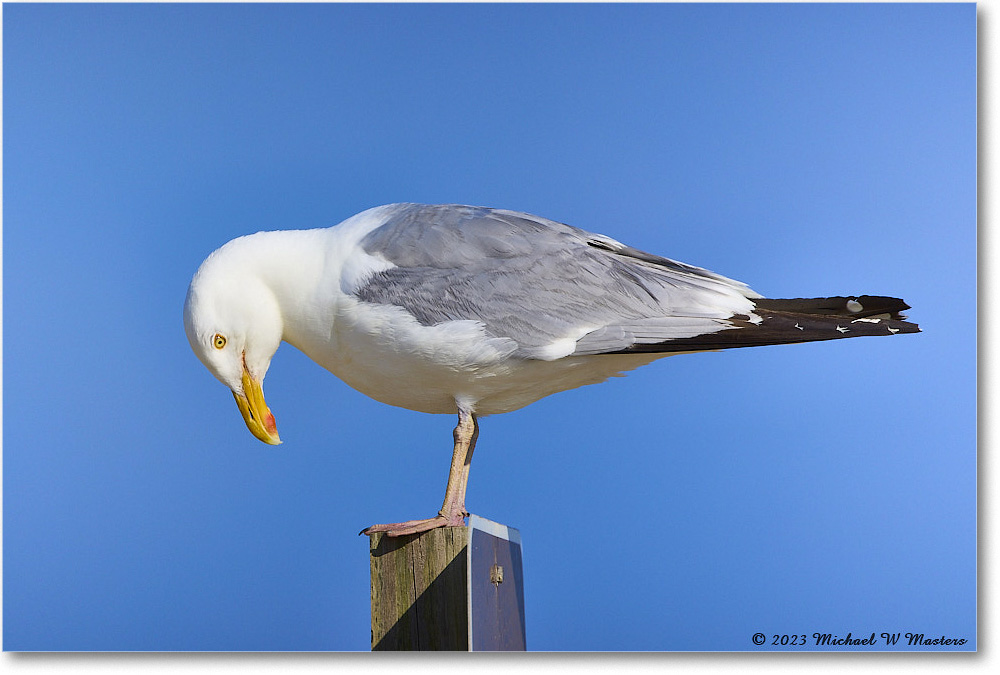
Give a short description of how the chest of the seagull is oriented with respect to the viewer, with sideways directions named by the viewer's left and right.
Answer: facing to the left of the viewer
